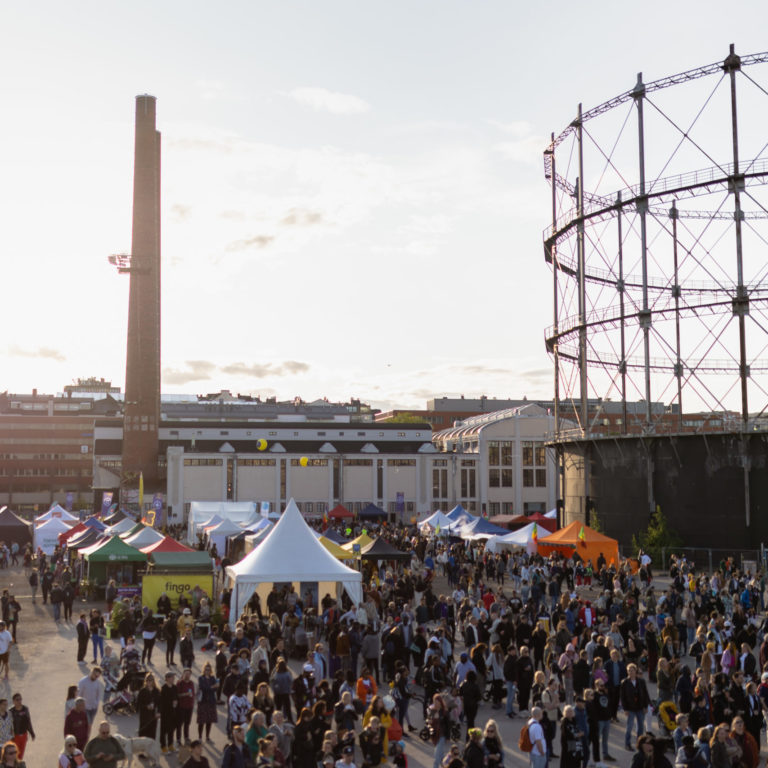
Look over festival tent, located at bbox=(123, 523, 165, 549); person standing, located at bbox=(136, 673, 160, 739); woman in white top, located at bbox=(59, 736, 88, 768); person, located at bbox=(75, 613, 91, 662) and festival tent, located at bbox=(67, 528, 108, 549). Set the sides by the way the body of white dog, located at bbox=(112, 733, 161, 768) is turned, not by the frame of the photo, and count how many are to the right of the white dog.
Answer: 4

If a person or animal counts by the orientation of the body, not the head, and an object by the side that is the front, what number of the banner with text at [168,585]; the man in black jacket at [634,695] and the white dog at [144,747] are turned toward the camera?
2

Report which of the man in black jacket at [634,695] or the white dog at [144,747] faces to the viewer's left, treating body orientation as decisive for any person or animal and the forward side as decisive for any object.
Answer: the white dog

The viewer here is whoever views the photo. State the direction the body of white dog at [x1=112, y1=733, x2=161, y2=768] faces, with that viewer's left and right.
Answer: facing to the left of the viewer

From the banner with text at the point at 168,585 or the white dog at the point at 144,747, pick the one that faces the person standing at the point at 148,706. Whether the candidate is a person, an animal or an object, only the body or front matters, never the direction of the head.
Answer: the banner with text

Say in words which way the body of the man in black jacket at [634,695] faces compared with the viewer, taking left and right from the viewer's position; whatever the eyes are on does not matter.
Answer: facing the viewer

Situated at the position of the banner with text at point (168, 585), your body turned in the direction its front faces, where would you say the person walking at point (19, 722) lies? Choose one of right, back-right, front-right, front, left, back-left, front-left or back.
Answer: front

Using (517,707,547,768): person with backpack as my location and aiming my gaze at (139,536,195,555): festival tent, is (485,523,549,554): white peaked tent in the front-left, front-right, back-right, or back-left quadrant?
front-right

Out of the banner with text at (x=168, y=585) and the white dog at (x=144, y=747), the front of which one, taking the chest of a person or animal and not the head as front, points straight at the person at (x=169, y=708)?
the banner with text

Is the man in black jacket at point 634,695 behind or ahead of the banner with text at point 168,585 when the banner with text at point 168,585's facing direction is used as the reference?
ahead

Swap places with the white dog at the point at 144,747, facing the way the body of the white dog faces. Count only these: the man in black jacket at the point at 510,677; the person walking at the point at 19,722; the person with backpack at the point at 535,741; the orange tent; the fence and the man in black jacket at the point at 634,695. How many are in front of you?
1

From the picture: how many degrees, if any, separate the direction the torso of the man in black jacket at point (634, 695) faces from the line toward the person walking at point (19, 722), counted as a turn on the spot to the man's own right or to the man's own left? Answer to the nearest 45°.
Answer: approximately 45° to the man's own right

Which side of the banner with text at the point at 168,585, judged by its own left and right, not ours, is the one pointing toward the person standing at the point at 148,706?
front

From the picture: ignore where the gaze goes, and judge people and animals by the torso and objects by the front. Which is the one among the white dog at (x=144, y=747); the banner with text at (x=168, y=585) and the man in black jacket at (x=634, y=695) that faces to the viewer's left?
the white dog
